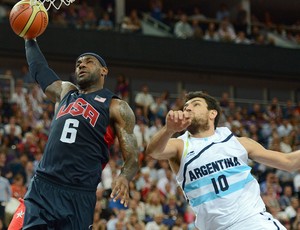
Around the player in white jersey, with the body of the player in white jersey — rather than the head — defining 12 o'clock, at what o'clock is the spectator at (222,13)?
The spectator is roughly at 6 o'clock from the player in white jersey.

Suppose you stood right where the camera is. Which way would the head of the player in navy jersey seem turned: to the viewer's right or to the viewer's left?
to the viewer's left

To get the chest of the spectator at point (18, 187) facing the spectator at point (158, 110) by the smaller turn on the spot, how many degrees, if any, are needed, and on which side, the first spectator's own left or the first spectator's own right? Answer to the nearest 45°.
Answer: approximately 135° to the first spectator's own left

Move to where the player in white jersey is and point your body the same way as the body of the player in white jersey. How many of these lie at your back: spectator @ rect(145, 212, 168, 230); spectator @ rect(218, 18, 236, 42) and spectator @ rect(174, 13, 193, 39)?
3

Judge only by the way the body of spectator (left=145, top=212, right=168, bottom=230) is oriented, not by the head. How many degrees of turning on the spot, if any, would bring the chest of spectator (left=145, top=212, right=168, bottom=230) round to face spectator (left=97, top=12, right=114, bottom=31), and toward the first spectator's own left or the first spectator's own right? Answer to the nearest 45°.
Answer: approximately 180°

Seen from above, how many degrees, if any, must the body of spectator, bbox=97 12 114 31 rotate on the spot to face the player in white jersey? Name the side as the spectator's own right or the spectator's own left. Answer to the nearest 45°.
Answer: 0° — they already face them

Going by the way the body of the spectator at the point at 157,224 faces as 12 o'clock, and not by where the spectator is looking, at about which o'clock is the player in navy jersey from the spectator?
The player in navy jersey is roughly at 12 o'clock from the spectator.

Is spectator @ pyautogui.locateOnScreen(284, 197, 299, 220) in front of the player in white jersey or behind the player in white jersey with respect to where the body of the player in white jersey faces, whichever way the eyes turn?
behind

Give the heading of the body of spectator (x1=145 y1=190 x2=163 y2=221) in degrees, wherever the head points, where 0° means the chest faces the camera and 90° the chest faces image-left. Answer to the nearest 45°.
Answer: approximately 0°

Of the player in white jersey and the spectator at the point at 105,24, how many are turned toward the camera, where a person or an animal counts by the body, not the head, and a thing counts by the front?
2

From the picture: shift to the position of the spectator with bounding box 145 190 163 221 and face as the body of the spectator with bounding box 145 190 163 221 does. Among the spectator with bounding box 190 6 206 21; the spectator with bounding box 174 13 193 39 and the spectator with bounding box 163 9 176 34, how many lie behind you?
3
